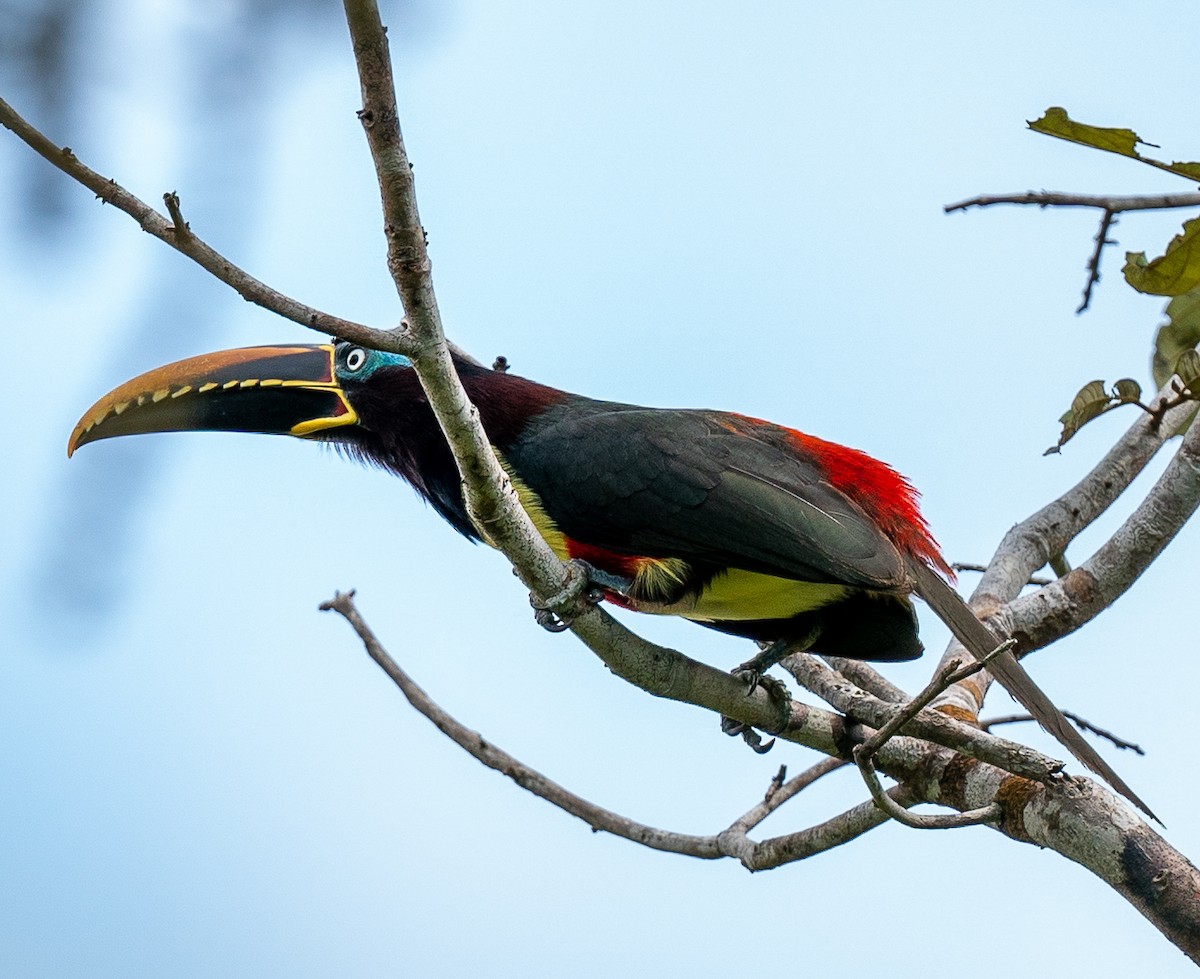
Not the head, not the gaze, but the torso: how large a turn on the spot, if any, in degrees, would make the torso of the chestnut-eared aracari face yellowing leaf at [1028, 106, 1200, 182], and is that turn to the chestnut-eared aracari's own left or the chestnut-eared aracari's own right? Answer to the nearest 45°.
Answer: approximately 135° to the chestnut-eared aracari's own left

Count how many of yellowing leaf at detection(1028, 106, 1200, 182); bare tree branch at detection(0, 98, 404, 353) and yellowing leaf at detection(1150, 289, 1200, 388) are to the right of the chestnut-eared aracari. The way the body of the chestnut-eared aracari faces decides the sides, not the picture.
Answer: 0

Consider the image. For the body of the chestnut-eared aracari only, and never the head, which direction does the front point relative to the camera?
to the viewer's left

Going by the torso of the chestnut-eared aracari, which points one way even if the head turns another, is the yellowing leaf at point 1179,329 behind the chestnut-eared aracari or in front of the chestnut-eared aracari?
behind

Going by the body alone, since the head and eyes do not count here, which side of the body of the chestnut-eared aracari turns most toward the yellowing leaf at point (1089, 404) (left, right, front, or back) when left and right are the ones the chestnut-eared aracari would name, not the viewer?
back
